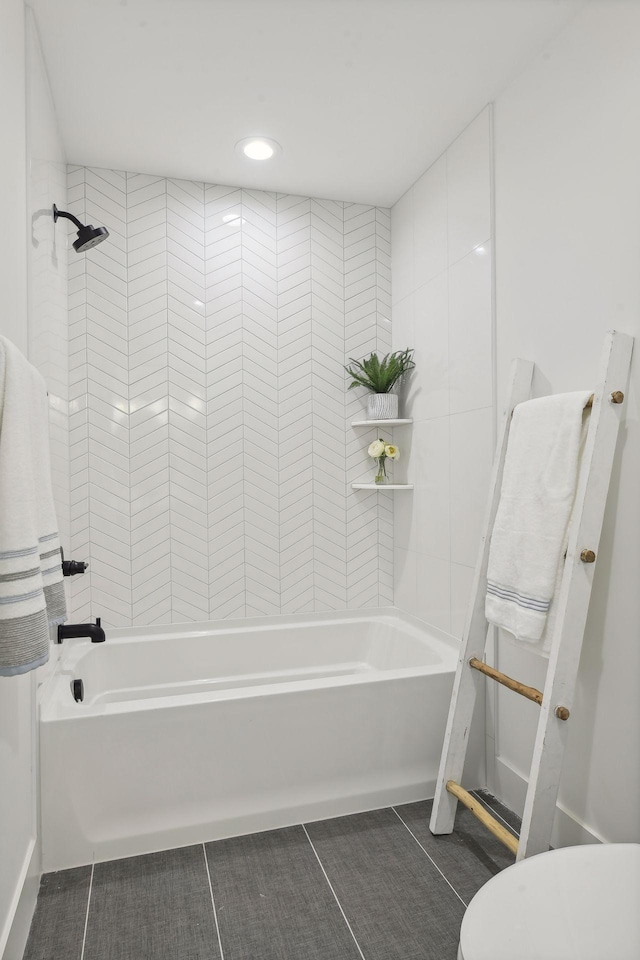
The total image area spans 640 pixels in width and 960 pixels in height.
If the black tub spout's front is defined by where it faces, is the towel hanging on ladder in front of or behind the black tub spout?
in front

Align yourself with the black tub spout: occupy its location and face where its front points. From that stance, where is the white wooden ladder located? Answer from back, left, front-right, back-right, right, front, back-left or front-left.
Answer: front-right

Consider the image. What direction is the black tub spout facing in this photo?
to the viewer's right

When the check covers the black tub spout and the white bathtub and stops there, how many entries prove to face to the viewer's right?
1

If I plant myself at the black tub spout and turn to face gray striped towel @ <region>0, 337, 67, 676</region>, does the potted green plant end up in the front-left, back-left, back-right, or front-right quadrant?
back-left

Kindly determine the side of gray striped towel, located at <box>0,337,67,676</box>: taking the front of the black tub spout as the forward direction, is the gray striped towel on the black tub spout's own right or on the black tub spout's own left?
on the black tub spout's own right

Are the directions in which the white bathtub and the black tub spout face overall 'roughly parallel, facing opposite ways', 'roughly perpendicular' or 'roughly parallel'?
roughly perpendicular

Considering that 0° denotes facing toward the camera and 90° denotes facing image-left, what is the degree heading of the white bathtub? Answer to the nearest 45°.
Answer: approximately 0°

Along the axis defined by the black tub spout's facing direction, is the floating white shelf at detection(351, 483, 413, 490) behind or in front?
in front

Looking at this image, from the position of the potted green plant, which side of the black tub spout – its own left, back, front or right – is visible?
front
